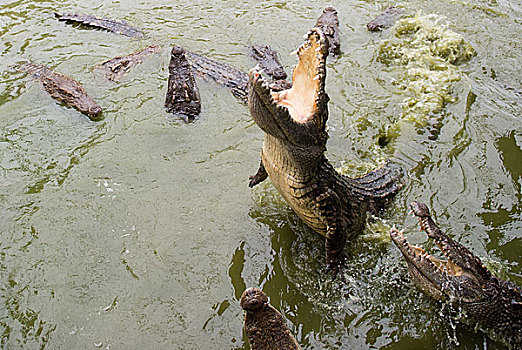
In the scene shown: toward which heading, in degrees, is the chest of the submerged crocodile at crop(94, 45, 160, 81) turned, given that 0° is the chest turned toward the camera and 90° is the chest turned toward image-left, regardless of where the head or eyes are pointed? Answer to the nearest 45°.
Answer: approximately 225°

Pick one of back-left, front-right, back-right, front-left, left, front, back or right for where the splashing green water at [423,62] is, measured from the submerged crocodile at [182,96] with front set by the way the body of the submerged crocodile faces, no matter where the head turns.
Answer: right

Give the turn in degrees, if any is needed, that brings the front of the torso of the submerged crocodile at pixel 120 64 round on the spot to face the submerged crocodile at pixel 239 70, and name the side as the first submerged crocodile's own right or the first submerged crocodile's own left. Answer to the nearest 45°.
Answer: approximately 45° to the first submerged crocodile's own right

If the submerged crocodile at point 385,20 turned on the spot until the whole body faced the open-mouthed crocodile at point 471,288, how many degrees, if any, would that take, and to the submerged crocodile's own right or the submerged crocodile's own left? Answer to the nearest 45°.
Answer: approximately 45° to the submerged crocodile's own left

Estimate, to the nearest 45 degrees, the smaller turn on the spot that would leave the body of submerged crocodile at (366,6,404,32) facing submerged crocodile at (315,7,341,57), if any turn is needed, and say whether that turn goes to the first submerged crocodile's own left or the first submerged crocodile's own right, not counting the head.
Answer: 0° — it already faces it

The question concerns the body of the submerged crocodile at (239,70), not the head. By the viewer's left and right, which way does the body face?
facing the viewer and to the right of the viewer

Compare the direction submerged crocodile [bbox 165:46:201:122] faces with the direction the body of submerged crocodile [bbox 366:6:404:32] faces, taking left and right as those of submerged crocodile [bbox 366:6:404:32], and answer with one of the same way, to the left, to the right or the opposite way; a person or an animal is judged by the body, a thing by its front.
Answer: to the right

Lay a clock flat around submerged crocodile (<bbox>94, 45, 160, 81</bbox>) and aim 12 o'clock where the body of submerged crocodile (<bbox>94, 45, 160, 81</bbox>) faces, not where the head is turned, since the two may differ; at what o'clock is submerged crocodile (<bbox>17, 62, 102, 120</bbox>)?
submerged crocodile (<bbox>17, 62, 102, 120</bbox>) is roughly at 6 o'clock from submerged crocodile (<bbox>94, 45, 160, 81</bbox>).

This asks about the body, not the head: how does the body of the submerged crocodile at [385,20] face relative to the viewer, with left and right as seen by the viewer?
facing the viewer and to the left of the viewer

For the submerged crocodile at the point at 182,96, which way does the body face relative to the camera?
away from the camera

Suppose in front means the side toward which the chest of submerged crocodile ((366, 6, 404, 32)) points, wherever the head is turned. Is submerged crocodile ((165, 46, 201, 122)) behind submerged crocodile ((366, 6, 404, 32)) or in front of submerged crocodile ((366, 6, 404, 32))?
in front
